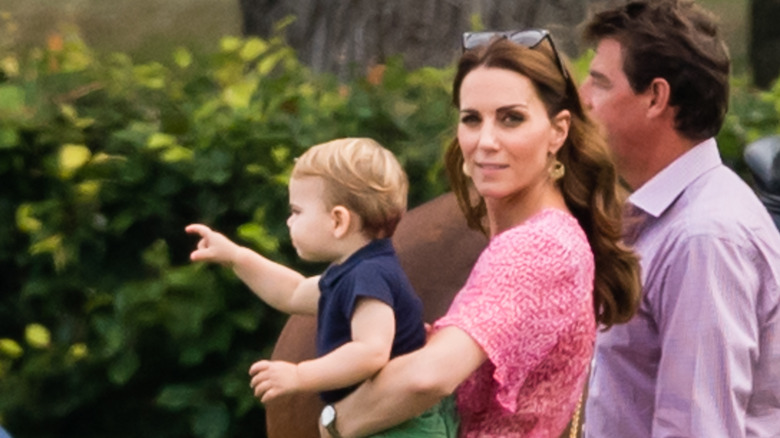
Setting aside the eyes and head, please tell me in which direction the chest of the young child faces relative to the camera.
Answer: to the viewer's left

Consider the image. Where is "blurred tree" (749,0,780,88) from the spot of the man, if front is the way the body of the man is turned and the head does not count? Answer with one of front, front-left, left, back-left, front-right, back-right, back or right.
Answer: right

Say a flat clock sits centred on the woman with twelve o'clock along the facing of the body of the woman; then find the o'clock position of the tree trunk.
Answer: The tree trunk is roughly at 3 o'clock from the woman.

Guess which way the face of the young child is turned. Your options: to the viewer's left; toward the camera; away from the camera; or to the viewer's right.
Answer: to the viewer's left

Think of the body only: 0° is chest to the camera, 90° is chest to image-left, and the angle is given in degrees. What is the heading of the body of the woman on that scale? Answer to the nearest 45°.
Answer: approximately 90°

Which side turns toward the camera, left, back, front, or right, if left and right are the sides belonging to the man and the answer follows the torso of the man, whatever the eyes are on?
left

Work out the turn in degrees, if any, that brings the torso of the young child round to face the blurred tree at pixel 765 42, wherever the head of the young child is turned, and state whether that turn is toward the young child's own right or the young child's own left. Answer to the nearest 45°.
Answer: approximately 135° to the young child's own right

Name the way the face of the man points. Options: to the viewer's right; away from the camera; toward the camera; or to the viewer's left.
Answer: to the viewer's left
